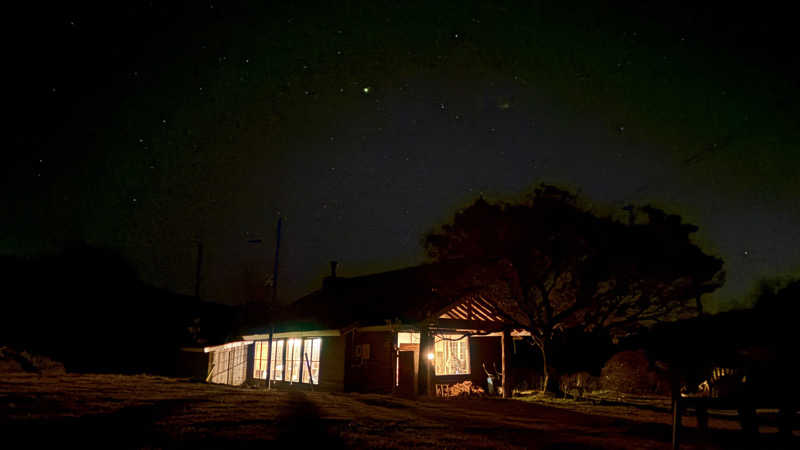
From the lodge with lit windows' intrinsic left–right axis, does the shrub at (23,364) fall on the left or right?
on its right

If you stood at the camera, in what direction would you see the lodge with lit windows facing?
facing the viewer and to the right of the viewer

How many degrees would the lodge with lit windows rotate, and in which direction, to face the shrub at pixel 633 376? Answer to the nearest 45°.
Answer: approximately 45° to its left

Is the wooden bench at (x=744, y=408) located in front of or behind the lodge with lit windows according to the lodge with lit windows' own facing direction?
in front
